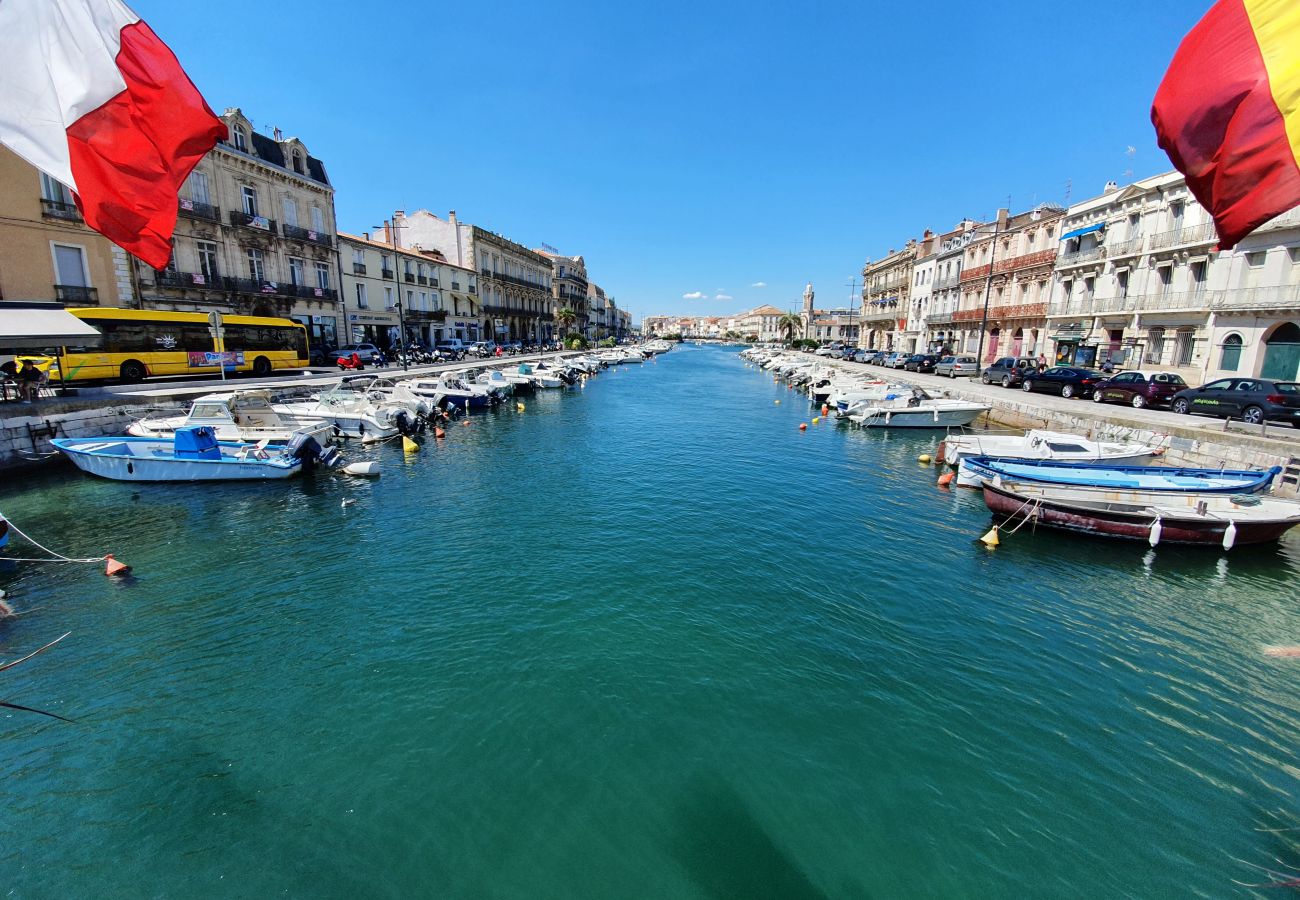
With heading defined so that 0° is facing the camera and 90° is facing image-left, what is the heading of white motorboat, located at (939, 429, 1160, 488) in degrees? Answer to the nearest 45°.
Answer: approximately 270°

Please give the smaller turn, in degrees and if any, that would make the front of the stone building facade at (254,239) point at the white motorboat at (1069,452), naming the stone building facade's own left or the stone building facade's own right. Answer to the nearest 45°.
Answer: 0° — it already faces it

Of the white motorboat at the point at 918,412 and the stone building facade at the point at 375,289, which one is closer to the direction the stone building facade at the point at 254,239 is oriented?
the white motorboat

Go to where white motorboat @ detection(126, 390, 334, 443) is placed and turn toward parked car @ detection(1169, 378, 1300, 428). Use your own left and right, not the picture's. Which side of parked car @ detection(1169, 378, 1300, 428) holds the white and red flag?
right

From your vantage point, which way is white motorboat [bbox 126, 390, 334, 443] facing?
to the viewer's left

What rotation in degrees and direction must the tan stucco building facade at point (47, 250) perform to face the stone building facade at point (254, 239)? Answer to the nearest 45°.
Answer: approximately 90° to its left

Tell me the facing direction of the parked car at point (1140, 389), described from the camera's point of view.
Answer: facing away from the viewer and to the left of the viewer

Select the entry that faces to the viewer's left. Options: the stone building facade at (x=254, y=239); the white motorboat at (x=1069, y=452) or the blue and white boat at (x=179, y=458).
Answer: the blue and white boat

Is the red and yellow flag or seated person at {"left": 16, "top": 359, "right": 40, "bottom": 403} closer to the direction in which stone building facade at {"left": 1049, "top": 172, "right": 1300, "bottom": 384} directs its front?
the seated person

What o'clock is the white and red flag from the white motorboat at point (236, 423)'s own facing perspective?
The white and red flag is roughly at 9 o'clock from the white motorboat.

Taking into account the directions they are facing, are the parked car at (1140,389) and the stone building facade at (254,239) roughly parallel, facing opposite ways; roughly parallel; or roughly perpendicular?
roughly perpendicular

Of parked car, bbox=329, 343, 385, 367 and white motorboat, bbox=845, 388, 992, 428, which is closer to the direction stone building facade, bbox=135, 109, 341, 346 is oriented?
the white motorboat

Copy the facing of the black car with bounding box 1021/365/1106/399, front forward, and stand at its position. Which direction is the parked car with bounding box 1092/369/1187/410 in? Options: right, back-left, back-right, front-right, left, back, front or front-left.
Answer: back

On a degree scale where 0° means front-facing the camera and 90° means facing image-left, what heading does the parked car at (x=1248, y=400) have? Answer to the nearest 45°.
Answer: approximately 135°

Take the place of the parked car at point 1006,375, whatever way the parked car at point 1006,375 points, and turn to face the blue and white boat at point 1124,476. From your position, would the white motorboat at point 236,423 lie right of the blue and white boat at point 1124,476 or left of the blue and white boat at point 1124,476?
right

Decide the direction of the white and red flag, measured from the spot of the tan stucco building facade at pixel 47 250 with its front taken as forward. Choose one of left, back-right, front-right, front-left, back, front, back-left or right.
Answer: front-right
